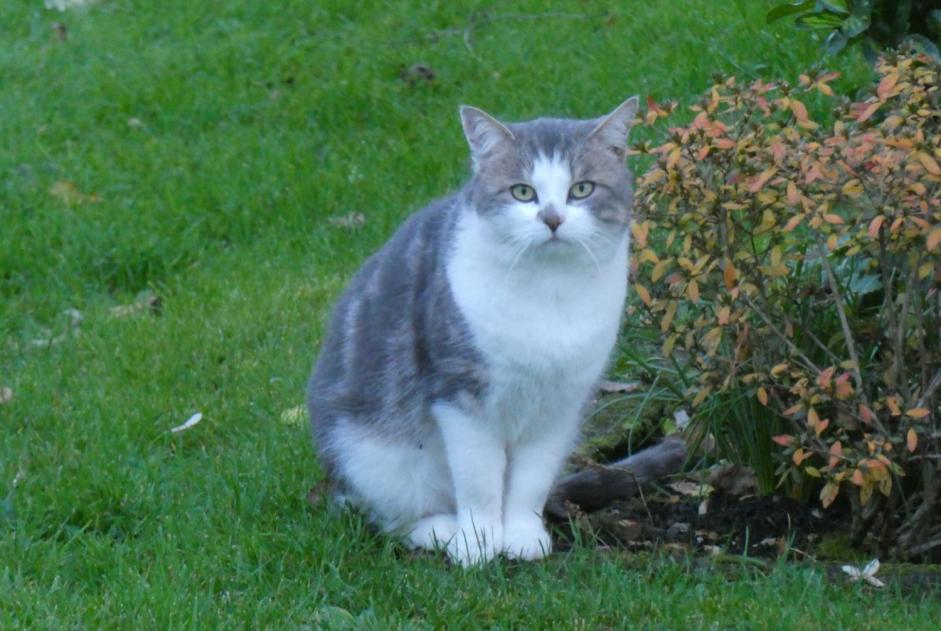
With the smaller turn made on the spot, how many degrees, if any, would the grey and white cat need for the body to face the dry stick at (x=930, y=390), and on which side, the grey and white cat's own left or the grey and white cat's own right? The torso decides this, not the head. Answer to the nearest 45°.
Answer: approximately 45° to the grey and white cat's own left

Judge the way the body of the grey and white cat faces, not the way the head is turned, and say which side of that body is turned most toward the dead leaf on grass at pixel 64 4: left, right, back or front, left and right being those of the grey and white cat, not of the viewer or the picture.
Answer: back

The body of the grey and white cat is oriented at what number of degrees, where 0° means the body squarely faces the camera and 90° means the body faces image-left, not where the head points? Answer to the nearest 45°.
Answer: approximately 315°

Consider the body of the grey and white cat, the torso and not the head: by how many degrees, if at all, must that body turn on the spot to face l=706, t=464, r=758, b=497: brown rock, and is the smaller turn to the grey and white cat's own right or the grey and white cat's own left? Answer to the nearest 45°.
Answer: approximately 45° to the grey and white cat's own left

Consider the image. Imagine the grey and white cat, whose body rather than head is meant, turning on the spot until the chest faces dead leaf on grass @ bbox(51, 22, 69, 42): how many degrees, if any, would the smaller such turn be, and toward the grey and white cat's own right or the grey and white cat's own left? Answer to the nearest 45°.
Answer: approximately 180°

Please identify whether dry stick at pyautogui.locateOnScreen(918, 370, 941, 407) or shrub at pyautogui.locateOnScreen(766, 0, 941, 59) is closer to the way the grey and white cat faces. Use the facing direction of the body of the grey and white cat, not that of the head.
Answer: the dry stick

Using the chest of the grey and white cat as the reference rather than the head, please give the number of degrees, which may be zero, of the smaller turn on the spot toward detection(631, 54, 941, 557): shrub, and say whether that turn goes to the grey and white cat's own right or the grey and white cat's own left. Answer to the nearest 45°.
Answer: approximately 45° to the grey and white cat's own left

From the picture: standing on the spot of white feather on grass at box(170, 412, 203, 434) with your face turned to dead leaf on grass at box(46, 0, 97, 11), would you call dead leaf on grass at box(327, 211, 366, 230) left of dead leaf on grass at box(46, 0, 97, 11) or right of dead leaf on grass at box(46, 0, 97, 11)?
right

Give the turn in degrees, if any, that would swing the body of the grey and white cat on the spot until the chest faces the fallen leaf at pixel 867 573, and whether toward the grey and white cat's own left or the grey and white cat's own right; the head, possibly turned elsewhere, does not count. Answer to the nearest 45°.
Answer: approximately 45° to the grey and white cat's own left

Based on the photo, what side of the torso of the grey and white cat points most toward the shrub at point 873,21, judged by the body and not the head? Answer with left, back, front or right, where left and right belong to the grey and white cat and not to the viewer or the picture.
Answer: left
